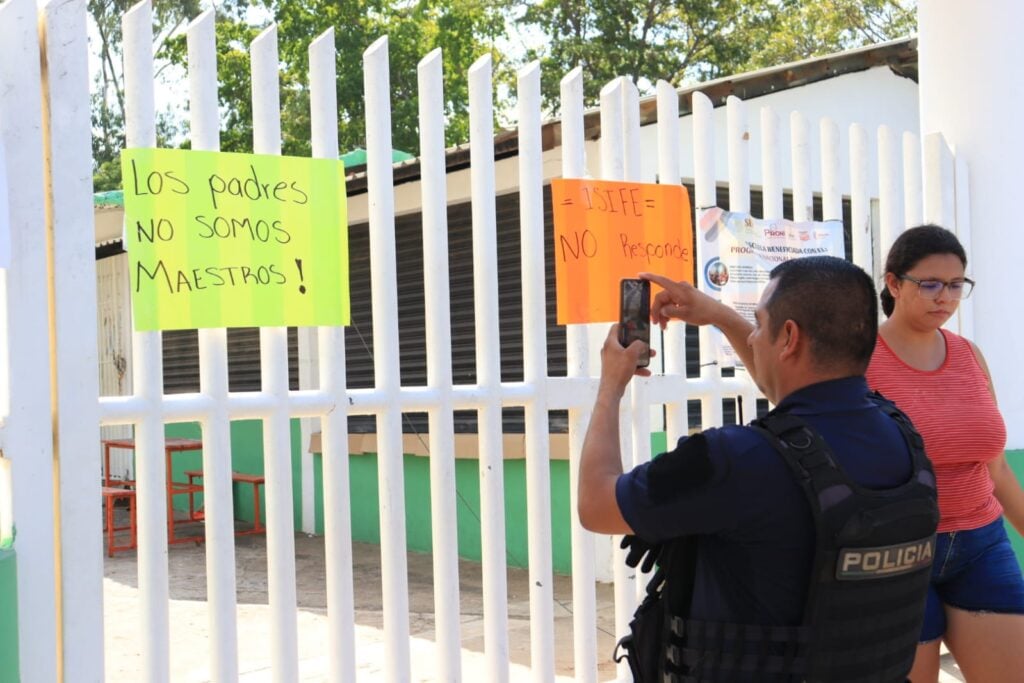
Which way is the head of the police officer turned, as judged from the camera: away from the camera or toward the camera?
away from the camera

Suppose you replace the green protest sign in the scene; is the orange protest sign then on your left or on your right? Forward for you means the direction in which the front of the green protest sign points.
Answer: on your left

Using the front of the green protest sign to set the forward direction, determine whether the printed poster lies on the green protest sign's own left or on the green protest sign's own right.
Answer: on the green protest sign's own left

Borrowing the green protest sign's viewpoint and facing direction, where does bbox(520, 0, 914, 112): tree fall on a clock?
The tree is roughly at 7 o'clock from the green protest sign.

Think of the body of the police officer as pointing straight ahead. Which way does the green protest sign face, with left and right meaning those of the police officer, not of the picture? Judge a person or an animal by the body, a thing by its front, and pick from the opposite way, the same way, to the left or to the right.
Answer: the opposite way

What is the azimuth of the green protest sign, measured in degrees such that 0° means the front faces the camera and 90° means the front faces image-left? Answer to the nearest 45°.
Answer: approximately 0°

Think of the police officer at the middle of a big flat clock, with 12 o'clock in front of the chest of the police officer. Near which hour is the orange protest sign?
The orange protest sign is roughly at 1 o'clock from the police officer.

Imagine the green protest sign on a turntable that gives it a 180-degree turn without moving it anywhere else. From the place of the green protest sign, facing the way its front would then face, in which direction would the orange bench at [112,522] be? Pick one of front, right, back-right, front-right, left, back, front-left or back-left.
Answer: front

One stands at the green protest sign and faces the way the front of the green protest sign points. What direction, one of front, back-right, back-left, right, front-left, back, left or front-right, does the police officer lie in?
front-left

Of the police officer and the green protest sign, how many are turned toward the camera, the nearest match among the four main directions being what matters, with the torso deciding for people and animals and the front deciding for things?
1

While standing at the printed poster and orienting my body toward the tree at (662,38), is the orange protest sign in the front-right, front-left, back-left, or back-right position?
back-left

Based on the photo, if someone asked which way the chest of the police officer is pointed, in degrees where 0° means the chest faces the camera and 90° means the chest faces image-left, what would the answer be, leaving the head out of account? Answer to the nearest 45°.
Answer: approximately 135°
